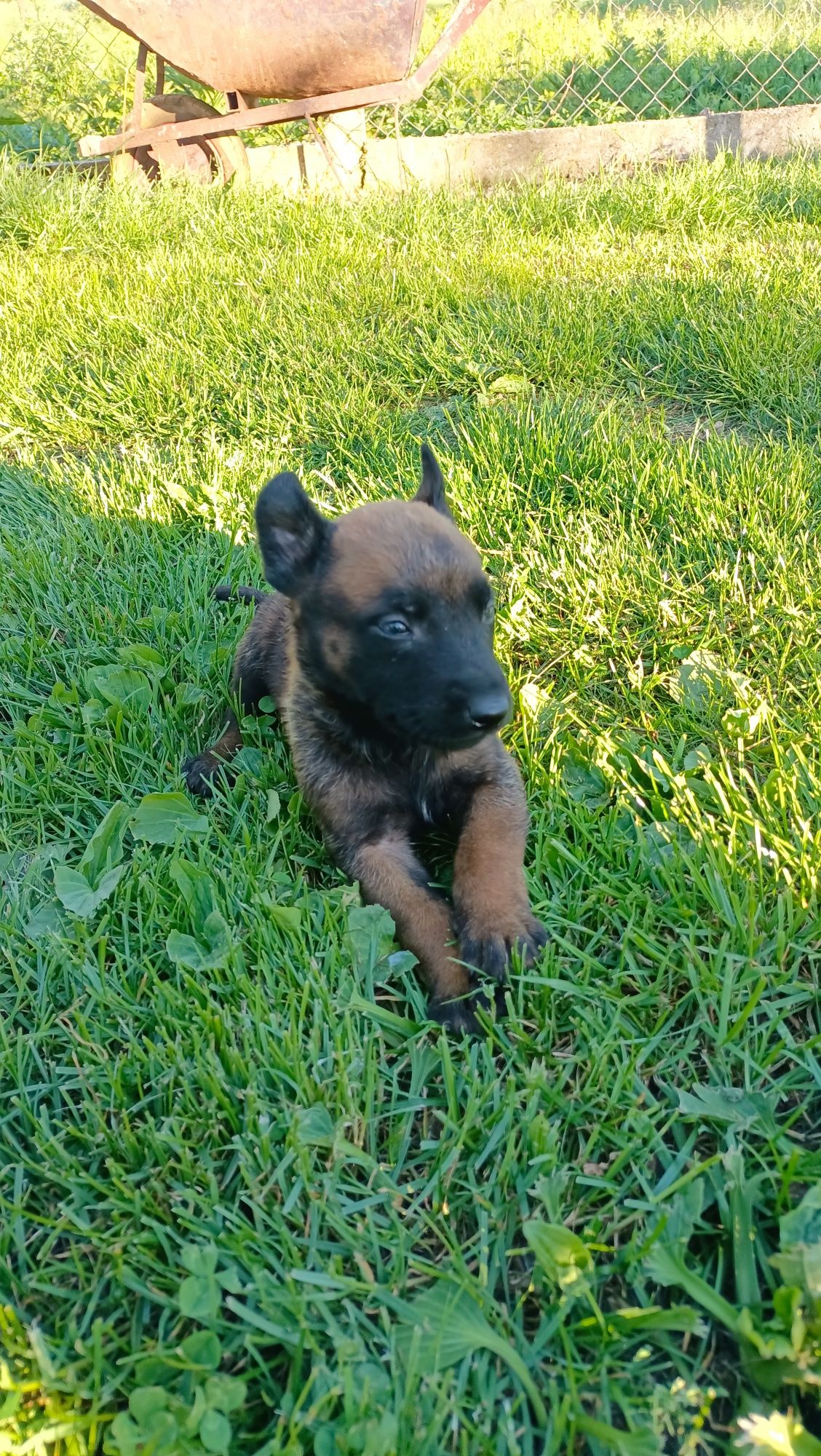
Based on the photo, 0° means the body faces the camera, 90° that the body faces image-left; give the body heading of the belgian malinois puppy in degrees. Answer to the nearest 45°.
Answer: approximately 315°

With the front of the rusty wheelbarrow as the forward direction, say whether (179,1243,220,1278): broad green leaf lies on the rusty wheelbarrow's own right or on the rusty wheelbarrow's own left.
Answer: on the rusty wheelbarrow's own left

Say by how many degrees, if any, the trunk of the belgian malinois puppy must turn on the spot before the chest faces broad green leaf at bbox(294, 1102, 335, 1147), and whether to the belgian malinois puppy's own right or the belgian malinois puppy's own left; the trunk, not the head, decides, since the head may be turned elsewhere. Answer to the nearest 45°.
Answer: approximately 45° to the belgian malinois puppy's own right

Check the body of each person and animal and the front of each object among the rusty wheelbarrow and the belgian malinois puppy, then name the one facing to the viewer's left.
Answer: the rusty wheelbarrow

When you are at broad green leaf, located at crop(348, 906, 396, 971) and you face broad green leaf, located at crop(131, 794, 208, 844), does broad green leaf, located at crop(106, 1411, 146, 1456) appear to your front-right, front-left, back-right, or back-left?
back-left

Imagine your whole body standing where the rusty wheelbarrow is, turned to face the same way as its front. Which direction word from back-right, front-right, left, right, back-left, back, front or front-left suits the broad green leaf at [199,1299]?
left

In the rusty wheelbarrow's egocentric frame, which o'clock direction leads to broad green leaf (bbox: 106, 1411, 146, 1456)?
The broad green leaf is roughly at 9 o'clock from the rusty wheelbarrow.

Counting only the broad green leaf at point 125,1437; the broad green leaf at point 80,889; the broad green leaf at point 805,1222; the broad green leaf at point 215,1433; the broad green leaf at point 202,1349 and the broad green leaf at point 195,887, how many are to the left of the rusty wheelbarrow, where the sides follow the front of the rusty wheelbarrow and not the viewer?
6

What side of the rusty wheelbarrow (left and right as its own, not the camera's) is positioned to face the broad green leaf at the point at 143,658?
left

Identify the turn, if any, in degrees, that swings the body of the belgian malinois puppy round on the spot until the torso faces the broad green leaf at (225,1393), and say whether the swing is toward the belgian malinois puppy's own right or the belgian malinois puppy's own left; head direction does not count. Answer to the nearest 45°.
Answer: approximately 45° to the belgian malinois puppy's own right

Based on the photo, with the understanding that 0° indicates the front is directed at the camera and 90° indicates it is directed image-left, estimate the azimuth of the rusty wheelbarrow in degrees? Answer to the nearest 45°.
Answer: approximately 90°

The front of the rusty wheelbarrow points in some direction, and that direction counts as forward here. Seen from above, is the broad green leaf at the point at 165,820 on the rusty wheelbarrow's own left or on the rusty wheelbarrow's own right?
on the rusty wheelbarrow's own left
